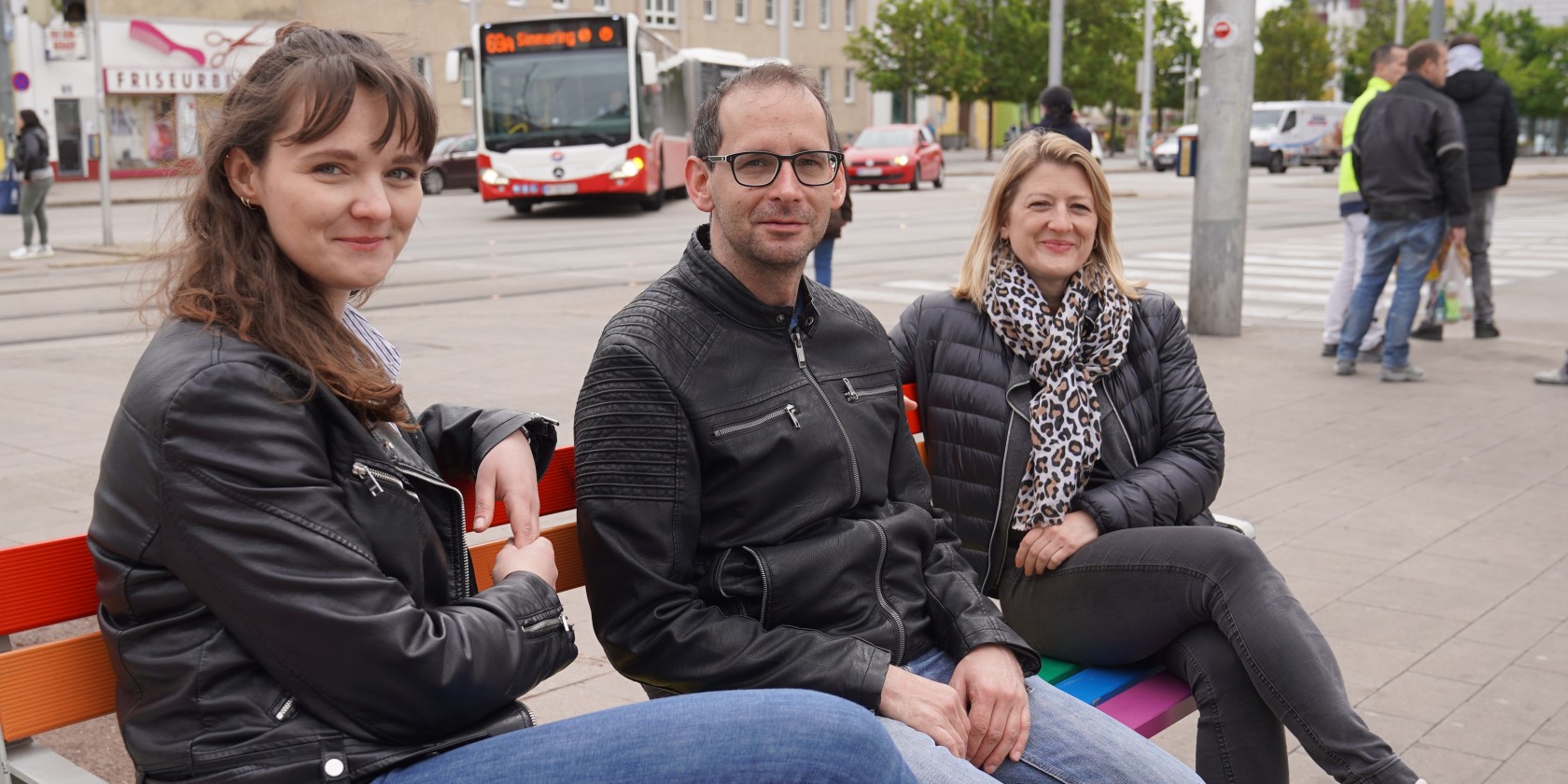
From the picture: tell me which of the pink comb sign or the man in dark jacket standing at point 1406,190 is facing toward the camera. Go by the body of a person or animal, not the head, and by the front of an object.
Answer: the pink comb sign

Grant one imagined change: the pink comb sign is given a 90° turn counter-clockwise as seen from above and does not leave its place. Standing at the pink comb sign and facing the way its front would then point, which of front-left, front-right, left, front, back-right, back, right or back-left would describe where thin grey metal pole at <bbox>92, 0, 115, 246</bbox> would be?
right

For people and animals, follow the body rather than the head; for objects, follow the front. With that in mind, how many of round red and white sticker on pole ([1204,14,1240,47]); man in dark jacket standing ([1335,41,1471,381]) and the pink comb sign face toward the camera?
2

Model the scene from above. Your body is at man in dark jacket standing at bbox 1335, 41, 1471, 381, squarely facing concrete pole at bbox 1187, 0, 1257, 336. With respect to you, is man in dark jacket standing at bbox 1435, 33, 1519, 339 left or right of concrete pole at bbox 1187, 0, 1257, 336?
right

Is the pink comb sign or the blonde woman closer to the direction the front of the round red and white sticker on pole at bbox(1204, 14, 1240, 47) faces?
the blonde woman

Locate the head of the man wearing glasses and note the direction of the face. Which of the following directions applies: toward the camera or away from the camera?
toward the camera

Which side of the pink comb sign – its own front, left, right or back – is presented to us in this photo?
front

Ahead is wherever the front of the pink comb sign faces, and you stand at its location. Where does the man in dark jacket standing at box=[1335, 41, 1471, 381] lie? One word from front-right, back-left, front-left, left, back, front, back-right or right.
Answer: front

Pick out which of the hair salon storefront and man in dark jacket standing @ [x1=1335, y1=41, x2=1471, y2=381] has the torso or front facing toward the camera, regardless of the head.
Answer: the hair salon storefront

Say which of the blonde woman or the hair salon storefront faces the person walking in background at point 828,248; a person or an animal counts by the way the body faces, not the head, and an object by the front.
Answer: the hair salon storefront

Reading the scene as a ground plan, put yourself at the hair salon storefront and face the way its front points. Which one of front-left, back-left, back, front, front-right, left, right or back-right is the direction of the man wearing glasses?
front

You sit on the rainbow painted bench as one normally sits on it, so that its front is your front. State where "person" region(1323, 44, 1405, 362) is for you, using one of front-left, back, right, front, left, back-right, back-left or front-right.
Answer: left

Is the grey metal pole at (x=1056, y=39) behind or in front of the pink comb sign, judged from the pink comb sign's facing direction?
in front

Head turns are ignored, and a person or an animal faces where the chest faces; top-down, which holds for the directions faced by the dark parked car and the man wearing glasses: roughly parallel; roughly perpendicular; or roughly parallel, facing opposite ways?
roughly perpendicular

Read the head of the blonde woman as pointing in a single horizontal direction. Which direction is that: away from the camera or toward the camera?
toward the camera

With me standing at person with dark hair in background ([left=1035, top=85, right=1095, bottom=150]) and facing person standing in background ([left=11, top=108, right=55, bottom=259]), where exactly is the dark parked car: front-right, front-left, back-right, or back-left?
front-right

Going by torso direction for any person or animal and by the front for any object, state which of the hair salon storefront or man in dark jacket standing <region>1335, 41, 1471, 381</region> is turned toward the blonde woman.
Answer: the hair salon storefront

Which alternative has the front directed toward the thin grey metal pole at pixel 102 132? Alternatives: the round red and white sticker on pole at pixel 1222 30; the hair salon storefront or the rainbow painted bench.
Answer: the hair salon storefront
